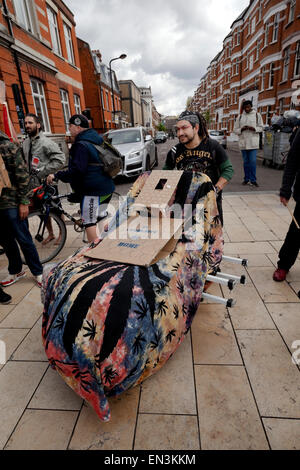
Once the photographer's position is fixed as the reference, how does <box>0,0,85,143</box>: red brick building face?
facing the viewer and to the right of the viewer

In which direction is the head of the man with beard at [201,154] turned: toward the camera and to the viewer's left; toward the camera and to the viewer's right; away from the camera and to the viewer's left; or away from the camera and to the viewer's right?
toward the camera and to the viewer's left

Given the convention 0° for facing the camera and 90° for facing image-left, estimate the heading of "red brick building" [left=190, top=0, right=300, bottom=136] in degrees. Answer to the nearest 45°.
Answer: approximately 45°

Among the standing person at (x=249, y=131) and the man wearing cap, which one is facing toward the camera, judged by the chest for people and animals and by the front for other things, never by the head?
the standing person

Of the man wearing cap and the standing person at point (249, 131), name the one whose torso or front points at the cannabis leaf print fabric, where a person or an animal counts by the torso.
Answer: the standing person

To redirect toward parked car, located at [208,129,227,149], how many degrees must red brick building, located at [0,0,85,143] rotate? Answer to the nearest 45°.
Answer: approximately 90° to its left

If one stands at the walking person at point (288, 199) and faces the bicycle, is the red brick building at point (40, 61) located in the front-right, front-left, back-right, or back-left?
front-right

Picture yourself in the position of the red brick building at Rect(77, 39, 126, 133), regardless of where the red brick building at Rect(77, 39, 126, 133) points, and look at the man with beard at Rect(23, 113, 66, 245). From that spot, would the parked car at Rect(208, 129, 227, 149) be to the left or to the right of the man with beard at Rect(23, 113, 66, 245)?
left

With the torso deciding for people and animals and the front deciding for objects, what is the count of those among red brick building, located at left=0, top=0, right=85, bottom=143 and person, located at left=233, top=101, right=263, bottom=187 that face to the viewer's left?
0

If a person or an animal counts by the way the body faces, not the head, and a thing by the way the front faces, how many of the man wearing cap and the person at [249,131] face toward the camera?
1

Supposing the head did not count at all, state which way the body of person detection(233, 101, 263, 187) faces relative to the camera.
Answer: toward the camera

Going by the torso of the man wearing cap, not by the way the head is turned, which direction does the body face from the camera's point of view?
to the viewer's left
